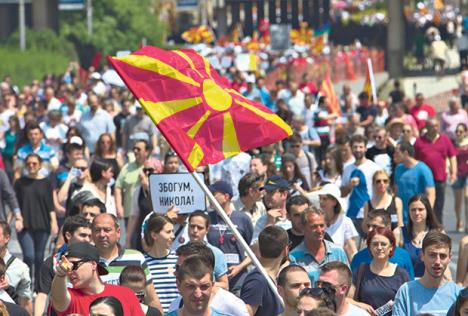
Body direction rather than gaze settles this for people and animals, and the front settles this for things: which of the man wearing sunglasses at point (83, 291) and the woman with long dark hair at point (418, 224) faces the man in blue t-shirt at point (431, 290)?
the woman with long dark hair

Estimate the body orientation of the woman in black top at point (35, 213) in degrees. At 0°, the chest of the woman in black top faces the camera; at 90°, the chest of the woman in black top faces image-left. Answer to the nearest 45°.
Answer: approximately 0°

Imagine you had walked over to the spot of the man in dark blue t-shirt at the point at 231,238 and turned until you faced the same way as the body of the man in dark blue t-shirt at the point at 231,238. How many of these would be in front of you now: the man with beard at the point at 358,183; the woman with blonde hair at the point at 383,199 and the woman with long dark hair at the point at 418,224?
0

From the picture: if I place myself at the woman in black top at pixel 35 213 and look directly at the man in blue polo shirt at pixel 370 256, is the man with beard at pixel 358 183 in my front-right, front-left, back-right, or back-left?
front-left

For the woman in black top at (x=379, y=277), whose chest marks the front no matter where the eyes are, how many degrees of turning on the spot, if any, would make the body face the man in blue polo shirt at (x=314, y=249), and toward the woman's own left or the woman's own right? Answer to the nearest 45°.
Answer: approximately 135° to the woman's own right

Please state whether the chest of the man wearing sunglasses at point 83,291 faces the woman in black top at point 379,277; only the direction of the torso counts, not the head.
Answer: no

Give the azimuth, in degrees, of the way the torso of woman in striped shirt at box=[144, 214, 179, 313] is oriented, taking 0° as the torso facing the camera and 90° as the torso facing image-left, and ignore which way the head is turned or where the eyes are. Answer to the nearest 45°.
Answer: approximately 315°

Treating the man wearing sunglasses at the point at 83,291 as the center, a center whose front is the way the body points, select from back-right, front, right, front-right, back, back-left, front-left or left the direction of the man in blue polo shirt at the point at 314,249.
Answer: back

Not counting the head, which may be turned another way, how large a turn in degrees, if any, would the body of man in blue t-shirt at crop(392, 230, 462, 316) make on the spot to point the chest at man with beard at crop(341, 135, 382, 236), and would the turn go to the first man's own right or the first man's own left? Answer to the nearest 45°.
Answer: approximately 180°

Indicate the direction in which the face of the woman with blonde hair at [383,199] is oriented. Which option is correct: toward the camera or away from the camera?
toward the camera

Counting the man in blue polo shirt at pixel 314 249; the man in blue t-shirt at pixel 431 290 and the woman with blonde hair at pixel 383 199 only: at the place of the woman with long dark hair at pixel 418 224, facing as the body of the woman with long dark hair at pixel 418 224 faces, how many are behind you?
1

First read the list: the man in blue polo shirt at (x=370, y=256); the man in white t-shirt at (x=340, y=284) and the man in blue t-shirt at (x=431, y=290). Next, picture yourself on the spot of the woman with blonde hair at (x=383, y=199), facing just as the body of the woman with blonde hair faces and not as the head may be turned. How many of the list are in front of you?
3

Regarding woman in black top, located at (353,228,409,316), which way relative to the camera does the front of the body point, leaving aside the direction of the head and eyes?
toward the camera

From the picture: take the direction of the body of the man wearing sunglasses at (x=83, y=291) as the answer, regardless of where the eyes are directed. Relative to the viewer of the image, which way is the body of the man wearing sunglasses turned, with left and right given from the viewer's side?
facing the viewer and to the left of the viewer

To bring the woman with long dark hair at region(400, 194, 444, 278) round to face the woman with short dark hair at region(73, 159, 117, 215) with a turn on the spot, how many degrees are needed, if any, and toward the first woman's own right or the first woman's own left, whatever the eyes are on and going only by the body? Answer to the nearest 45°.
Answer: approximately 135° to the first woman's own right

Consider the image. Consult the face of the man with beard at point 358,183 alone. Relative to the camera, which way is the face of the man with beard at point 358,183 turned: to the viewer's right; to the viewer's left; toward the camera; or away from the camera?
toward the camera
